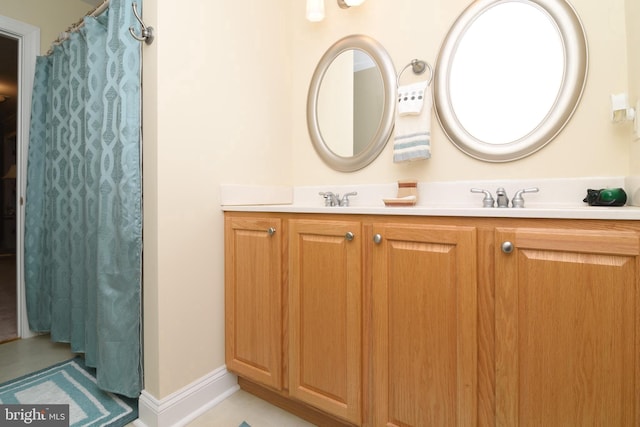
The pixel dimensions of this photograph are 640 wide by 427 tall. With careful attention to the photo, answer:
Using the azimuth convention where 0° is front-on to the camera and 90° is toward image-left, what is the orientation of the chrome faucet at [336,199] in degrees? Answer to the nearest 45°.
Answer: approximately 45°

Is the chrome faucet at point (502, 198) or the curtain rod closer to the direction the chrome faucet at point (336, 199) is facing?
the curtain rod

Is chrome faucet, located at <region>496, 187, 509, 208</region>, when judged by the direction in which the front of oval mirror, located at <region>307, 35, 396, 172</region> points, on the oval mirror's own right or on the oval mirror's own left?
on the oval mirror's own left

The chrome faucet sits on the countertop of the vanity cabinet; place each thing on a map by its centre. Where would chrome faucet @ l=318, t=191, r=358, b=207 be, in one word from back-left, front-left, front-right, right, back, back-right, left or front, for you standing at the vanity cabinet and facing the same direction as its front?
right

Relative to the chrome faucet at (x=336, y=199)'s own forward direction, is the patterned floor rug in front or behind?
in front

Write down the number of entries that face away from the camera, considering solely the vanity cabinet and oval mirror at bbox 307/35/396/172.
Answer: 0

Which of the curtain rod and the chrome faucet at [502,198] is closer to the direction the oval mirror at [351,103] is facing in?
the curtain rod

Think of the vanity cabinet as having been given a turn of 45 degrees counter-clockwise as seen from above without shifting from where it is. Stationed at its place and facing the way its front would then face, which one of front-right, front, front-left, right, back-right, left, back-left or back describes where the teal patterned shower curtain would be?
right

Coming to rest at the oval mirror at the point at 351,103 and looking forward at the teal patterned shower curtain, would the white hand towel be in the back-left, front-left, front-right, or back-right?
back-left

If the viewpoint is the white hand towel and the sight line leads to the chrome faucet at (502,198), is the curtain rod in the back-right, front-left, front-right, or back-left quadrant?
back-right

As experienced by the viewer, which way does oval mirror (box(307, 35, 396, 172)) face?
facing the viewer and to the left of the viewer

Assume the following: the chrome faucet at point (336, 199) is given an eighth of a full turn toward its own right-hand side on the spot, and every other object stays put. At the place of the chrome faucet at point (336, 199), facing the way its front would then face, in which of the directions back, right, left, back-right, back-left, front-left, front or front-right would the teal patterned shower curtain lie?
front
